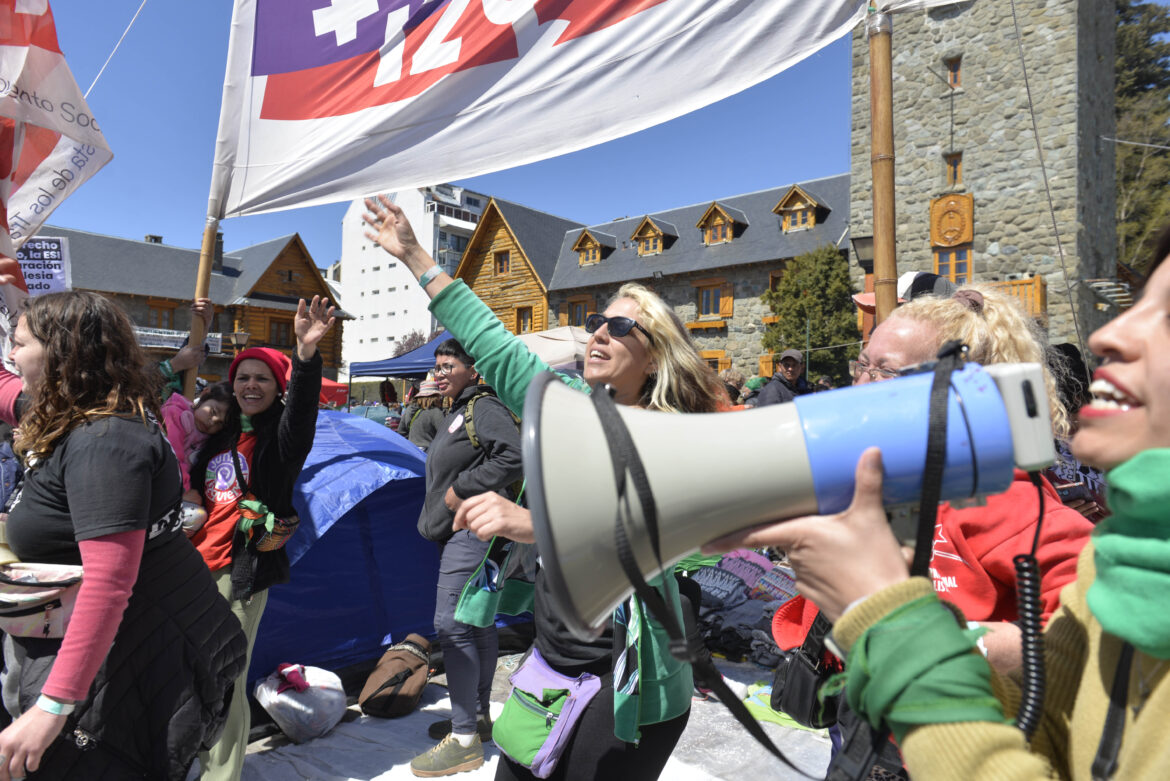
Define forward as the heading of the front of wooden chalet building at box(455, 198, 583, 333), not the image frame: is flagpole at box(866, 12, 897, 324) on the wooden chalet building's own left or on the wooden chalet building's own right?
on the wooden chalet building's own left

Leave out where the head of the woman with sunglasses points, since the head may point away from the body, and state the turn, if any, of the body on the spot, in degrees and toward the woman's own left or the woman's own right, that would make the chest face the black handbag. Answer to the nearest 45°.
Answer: approximately 135° to the woman's own left

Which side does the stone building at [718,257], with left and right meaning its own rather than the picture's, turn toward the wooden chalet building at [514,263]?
right

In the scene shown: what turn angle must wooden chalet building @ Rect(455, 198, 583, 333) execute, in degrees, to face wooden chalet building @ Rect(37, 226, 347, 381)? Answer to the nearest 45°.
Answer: approximately 45° to its right

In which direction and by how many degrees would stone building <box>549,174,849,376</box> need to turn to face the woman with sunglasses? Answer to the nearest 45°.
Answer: approximately 45° to its left
